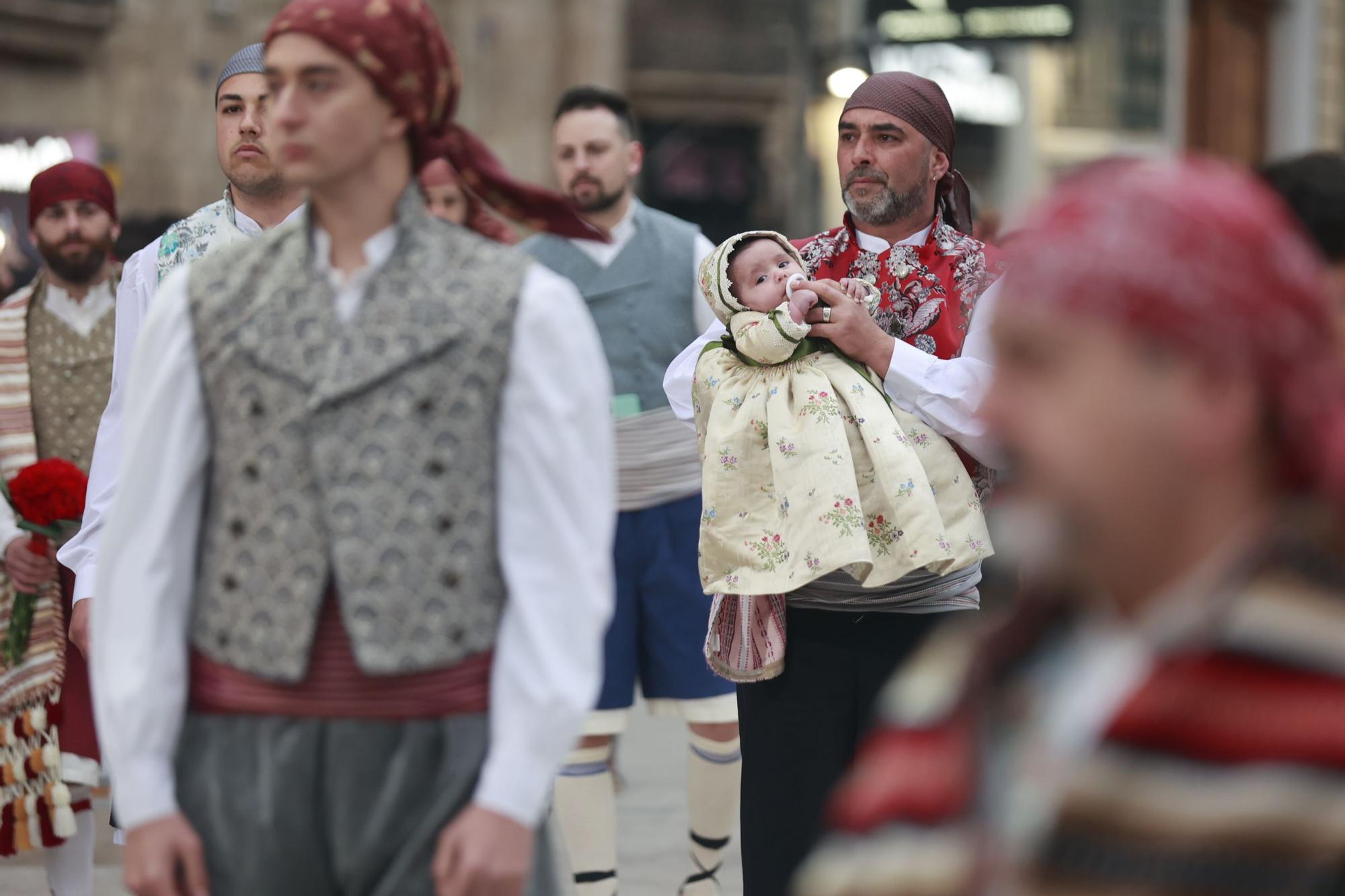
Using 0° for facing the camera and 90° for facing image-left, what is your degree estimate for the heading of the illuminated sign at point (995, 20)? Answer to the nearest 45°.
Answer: approximately 0°

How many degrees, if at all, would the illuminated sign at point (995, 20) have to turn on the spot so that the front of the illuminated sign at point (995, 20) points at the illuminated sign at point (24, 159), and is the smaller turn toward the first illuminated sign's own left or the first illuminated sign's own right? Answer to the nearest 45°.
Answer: approximately 90° to the first illuminated sign's own right

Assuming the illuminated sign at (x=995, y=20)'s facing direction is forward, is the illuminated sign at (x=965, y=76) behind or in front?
behind
